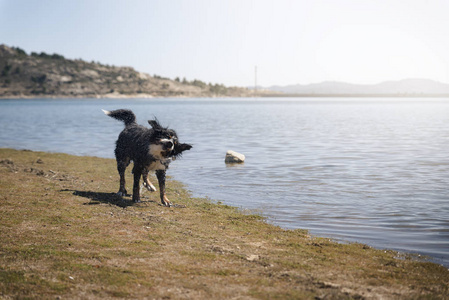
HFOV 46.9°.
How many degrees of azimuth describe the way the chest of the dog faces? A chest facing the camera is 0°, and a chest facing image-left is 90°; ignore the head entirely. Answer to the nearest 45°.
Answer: approximately 315°
